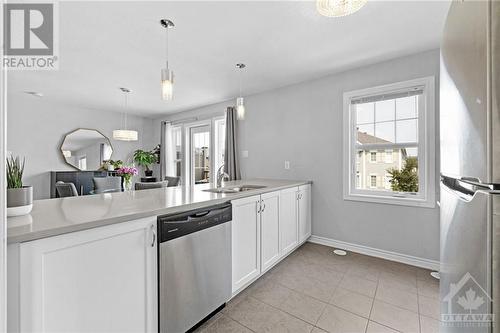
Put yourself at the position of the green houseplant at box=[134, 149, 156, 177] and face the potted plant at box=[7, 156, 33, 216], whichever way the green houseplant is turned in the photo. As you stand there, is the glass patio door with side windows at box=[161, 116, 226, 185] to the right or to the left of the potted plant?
left

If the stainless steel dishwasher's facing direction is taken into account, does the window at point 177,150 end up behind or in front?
behind

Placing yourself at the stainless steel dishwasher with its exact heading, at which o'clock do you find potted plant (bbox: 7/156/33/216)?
The potted plant is roughly at 4 o'clock from the stainless steel dishwasher.

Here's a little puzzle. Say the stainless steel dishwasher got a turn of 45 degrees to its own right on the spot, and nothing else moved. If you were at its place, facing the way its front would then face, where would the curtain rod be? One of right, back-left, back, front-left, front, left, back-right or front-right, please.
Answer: back

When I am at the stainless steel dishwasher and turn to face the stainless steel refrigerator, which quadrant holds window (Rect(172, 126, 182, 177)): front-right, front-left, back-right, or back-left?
back-left

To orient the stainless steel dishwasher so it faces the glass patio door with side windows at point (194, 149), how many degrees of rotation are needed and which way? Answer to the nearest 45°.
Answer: approximately 135° to its left

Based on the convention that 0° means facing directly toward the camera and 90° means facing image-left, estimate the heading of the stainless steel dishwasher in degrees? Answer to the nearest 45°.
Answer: approximately 315°

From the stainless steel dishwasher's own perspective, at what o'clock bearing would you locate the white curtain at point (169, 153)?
The white curtain is roughly at 7 o'clock from the stainless steel dishwasher.

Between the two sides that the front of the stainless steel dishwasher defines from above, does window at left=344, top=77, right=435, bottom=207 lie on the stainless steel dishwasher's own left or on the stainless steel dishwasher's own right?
on the stainless steel dishwasher's own left

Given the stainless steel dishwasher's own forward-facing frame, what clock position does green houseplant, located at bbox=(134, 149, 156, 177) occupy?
The green houseplant is roughly at 7 o'clock from the stainless steel dishwasher.

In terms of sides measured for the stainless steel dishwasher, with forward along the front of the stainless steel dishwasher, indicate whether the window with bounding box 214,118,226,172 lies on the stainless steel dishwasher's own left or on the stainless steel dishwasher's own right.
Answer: on the stainless steel dishwasher's own left
